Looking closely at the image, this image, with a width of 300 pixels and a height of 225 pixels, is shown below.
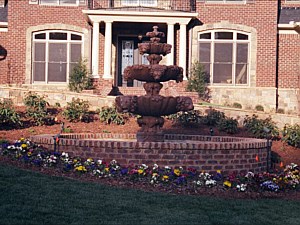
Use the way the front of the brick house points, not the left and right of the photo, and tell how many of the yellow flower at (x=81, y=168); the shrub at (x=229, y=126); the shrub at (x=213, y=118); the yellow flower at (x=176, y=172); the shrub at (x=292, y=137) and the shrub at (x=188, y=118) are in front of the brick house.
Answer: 6

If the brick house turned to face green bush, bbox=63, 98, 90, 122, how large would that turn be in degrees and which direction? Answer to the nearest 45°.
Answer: approximately 45° to its right

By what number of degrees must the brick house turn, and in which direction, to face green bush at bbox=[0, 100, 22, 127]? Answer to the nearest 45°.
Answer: approximately 45° to its right

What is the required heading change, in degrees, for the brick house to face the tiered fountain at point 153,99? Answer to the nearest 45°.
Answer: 0° — it already faces it

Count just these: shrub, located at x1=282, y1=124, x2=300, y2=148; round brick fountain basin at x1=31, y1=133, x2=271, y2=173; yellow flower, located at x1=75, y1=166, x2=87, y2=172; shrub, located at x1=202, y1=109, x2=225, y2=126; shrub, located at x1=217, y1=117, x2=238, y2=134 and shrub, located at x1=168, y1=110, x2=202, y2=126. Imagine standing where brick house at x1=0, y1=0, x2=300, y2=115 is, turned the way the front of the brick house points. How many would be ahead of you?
6

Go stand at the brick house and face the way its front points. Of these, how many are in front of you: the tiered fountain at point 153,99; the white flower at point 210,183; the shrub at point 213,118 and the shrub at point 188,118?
4

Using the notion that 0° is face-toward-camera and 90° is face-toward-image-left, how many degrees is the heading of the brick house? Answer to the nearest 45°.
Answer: approximately 0°

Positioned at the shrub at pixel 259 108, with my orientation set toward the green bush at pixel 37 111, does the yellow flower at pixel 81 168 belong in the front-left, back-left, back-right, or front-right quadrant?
front-left

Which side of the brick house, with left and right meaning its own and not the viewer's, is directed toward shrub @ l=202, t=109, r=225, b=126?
front

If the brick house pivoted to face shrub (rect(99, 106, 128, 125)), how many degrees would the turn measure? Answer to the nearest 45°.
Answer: approximately 45° to its right

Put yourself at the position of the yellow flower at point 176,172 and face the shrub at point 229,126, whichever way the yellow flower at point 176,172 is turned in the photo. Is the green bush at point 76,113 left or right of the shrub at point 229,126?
left

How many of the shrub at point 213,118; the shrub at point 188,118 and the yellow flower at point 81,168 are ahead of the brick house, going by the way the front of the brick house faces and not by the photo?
3

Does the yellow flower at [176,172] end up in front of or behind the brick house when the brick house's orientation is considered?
in front

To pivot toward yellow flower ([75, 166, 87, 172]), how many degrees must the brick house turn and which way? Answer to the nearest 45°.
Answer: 0° — it already faces it

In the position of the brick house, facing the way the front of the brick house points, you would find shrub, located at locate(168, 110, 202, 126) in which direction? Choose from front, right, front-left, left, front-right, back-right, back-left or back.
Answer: front

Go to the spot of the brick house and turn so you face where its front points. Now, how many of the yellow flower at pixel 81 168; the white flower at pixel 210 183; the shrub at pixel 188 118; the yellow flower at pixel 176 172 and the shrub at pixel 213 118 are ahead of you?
5

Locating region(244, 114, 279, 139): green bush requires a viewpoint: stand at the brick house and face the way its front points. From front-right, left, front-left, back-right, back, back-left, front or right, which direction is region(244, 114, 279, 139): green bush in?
front

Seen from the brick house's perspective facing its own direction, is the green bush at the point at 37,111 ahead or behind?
ahead
